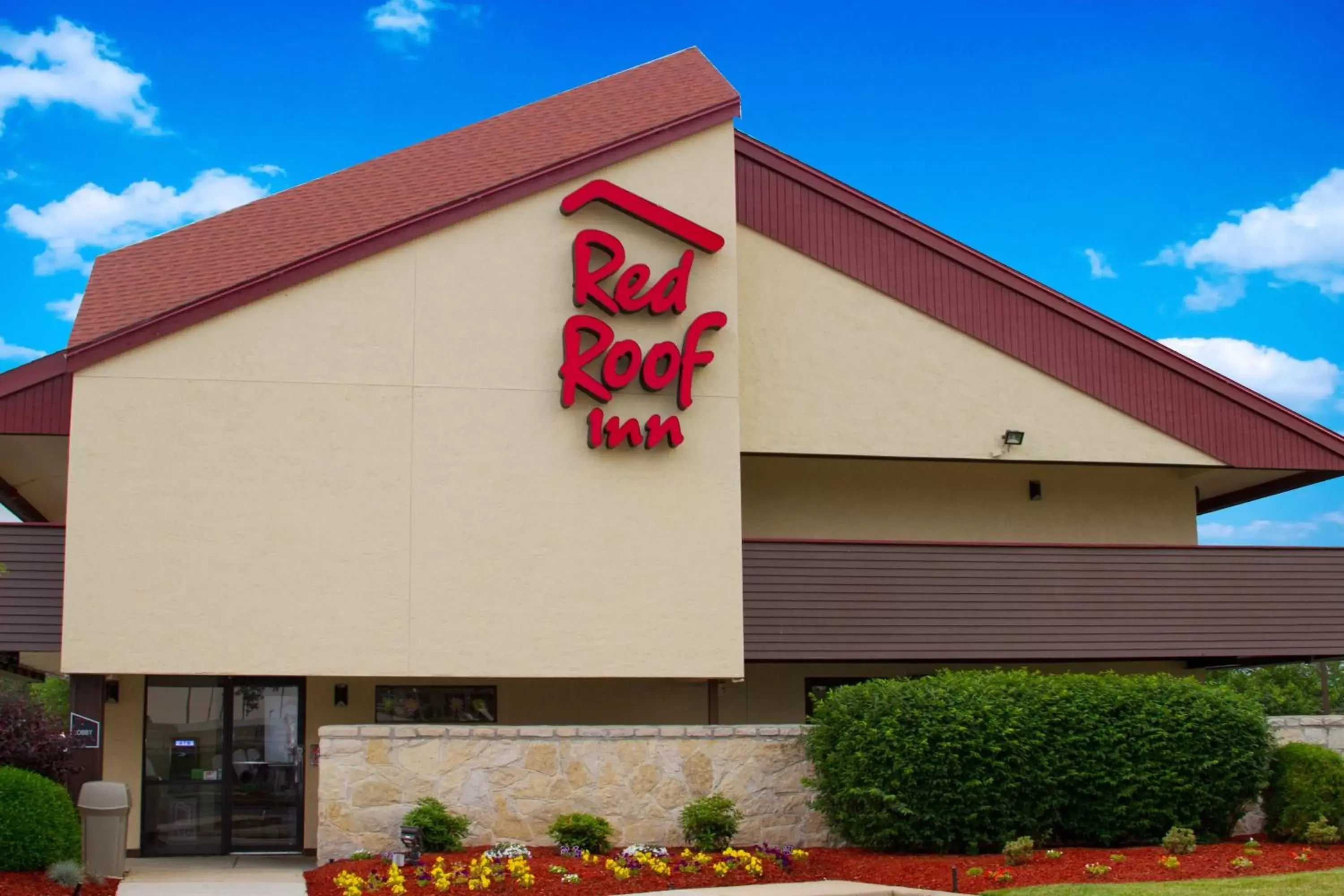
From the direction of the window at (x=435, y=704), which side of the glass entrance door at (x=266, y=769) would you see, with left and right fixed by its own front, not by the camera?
left

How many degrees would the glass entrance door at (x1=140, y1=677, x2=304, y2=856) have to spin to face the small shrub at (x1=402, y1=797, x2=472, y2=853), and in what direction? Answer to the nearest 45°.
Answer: approximately 45° to its left

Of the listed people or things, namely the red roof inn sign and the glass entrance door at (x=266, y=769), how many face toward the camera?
2

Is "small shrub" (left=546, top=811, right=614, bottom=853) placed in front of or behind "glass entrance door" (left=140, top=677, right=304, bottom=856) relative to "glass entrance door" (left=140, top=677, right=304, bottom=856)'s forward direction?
in front

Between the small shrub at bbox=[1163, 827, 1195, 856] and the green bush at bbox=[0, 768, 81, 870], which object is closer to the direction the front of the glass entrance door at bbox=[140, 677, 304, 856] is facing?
the green bush

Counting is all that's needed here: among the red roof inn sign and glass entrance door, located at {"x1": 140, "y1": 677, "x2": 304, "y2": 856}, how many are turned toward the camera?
2

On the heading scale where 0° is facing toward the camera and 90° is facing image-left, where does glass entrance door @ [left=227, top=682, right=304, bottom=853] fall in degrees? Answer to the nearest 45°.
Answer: approximately 0°
